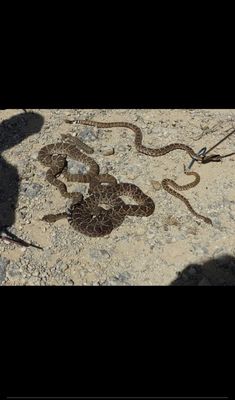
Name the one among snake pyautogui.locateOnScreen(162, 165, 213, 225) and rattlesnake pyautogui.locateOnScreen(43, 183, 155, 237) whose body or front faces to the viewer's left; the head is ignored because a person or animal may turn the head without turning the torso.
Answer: the rattlesnake

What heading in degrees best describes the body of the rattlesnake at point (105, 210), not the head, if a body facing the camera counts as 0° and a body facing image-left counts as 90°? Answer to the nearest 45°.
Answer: approximately 90°
